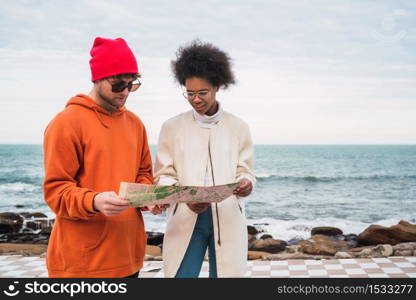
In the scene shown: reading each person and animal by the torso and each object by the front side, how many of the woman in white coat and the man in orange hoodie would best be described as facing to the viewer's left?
0

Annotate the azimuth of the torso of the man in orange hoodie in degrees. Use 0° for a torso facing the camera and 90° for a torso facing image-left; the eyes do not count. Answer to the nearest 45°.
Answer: approximately 315°

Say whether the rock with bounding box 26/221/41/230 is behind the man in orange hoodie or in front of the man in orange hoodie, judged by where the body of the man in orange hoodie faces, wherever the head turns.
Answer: behind

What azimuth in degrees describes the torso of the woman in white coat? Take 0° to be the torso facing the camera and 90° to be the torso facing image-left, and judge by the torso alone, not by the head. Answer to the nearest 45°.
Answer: approximately 0°

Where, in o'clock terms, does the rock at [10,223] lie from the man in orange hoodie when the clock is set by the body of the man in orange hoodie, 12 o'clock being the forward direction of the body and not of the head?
The rock is roughly at 7 o'clock from the man in orange hoodie.

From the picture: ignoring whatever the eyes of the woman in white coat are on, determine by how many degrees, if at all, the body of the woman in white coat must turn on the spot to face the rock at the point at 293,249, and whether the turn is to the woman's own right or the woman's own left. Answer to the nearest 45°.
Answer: approximately 180°

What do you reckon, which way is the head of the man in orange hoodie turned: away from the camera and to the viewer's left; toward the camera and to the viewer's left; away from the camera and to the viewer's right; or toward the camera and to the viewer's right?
toward the camera and to the viewer's right

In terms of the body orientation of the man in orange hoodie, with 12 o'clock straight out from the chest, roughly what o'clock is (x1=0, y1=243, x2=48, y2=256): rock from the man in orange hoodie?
The rock is roughly at 7 o'clock from the man in orange hoodie.

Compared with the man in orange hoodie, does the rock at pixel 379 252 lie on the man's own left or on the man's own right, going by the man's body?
on the man's own left

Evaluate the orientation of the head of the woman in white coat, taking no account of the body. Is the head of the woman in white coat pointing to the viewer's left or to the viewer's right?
to the viewer's left

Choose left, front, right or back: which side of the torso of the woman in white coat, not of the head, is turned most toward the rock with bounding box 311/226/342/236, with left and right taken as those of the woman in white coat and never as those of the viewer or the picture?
back

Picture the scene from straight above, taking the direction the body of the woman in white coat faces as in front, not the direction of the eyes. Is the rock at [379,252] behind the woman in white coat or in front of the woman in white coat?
behind
